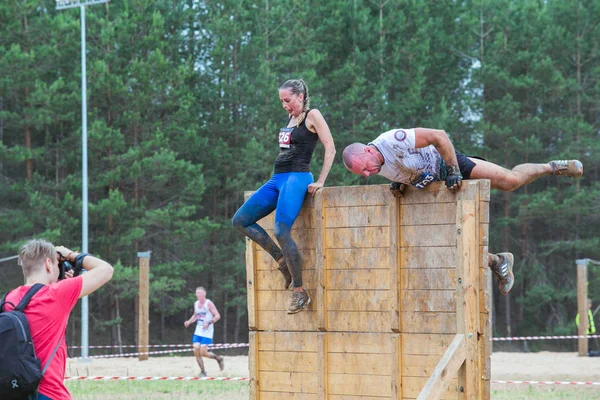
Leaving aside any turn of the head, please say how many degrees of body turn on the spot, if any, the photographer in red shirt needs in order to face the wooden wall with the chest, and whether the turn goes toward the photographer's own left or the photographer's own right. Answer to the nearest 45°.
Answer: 0° — they already face it

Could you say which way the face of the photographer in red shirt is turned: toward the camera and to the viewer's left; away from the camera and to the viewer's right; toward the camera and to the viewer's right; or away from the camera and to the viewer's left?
away from the camera and to the viewer's right

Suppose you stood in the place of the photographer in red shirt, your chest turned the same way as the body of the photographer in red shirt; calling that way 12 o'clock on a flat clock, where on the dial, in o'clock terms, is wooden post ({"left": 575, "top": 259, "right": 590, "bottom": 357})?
The wooden post is roughly at 12 o'clock from the photographer in red shirt.

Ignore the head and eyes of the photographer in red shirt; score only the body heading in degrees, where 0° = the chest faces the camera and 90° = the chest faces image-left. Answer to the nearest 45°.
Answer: approximately 225°
